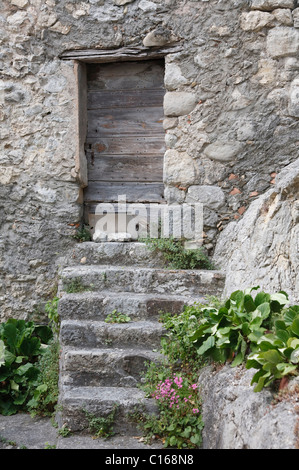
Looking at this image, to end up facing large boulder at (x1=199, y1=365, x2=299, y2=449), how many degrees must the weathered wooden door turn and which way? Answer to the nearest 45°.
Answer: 0° — it already faces it

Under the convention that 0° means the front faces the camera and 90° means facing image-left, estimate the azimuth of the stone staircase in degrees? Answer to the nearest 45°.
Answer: approximately 0°

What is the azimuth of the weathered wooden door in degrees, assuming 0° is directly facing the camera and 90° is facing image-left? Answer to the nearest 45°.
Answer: approximately 0°

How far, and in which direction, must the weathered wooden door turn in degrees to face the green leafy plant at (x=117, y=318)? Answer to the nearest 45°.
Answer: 0° — it already faces it

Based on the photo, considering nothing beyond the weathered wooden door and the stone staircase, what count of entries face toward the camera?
2
